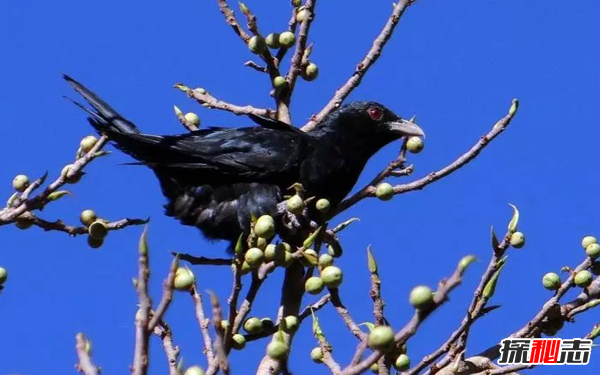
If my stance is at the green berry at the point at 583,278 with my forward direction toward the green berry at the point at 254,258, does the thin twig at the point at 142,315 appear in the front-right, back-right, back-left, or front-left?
front-left

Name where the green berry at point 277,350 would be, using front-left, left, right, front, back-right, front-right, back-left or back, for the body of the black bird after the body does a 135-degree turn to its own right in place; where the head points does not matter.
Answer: front-left

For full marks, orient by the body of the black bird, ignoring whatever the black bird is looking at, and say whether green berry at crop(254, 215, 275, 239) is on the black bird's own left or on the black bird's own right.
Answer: on the black bird's own right

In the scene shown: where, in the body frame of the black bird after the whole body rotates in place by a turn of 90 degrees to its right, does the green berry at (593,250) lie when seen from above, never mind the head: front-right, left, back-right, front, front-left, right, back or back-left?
front-left

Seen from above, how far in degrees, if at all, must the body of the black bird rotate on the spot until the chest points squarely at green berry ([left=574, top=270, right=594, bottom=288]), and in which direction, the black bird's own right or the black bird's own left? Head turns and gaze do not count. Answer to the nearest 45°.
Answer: approximately 45° to the black bird's own right

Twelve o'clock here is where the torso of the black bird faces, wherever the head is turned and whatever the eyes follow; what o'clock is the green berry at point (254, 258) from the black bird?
The green berry is roughly at 3 o'clock from the black bird.

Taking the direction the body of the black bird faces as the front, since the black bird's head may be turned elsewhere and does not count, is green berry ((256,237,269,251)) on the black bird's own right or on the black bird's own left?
on the black bird's own right

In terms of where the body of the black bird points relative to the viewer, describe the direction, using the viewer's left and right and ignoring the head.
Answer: facing to the right of the viewer
